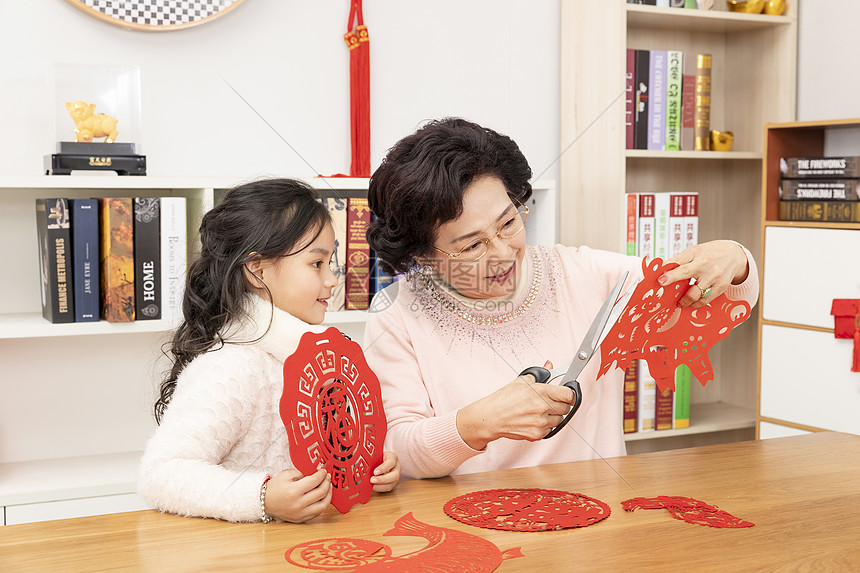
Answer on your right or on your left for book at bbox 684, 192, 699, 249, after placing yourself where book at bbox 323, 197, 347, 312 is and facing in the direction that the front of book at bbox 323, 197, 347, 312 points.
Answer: on your left

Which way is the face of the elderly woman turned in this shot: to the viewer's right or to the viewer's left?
to the viewer's right

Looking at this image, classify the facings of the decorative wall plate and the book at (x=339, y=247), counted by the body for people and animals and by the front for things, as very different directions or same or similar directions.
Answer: same or similar directions

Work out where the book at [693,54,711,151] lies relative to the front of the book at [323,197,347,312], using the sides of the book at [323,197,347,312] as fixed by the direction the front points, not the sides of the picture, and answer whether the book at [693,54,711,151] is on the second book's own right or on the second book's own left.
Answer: on the second book's own left

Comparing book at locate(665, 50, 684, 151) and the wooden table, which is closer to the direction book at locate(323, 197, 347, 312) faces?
the wooden table

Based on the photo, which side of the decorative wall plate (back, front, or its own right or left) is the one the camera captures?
front

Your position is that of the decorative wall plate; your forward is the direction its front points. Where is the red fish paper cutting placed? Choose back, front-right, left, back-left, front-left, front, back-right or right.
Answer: front

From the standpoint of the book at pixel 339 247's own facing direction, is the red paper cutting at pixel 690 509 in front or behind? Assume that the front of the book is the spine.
in front

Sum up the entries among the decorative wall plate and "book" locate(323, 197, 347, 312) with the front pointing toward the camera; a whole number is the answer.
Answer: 2
